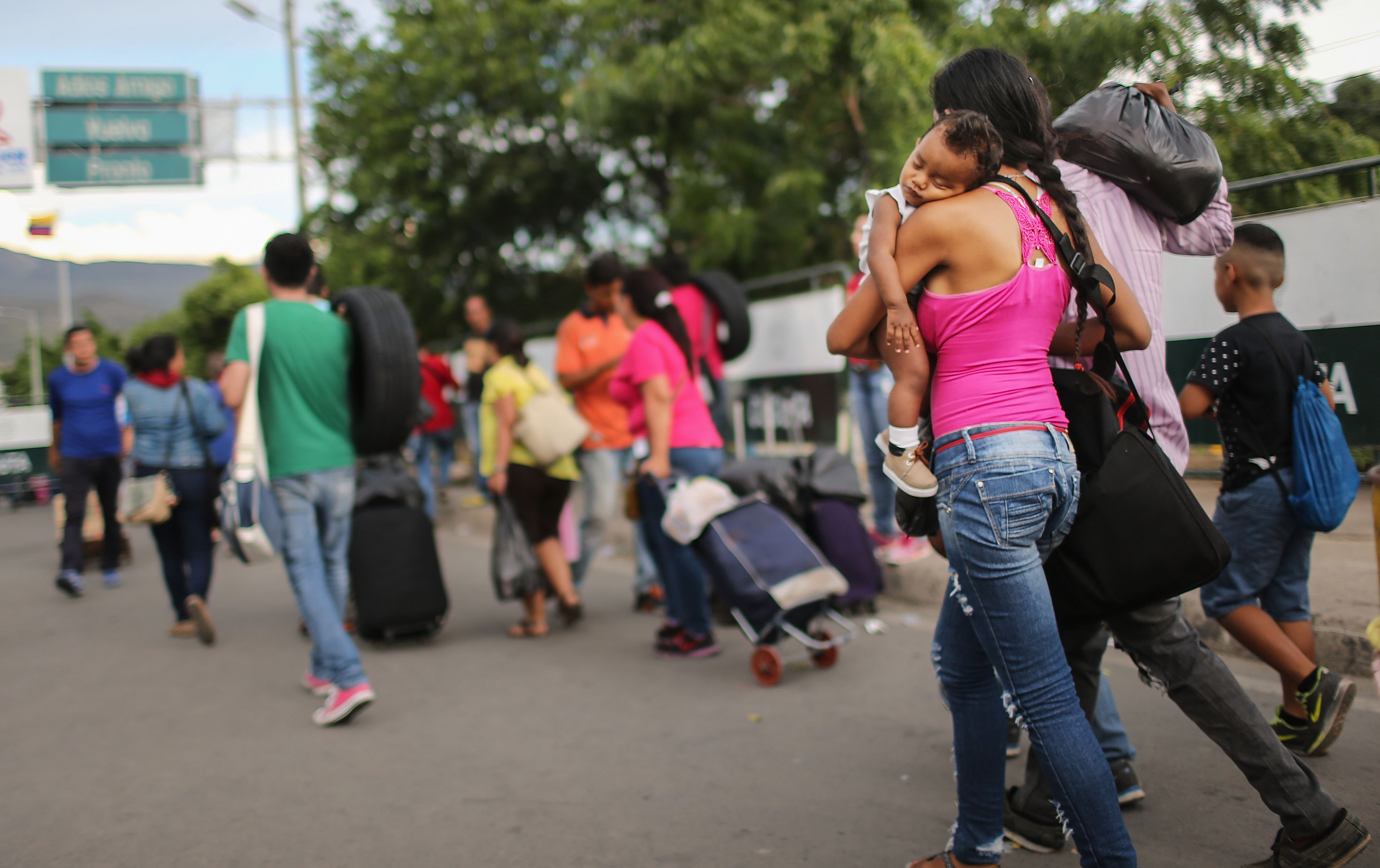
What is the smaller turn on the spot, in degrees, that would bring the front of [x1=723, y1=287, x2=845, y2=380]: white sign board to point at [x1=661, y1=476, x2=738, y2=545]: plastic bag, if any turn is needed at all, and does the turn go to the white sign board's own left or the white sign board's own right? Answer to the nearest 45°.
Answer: approximately 45° to the white sign board's own left

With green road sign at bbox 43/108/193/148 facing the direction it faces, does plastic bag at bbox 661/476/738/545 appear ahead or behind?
ahead

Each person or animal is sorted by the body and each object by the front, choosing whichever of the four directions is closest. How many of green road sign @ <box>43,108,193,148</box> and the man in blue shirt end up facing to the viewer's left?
0

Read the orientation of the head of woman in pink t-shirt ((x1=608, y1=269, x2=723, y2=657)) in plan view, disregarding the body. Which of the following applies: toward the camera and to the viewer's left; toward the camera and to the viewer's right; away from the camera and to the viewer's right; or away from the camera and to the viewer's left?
away from the camera and to the viewer's left

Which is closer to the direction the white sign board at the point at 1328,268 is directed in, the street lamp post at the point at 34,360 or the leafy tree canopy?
the street lamp post

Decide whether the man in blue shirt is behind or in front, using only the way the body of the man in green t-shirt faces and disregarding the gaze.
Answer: in front

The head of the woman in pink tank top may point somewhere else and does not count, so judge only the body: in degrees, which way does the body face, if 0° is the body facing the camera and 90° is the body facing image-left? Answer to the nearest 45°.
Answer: approximately 135°

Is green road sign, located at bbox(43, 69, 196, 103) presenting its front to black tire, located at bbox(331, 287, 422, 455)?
yes

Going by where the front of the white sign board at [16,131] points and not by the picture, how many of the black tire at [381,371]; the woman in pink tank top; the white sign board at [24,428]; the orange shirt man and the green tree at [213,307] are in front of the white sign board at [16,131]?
4

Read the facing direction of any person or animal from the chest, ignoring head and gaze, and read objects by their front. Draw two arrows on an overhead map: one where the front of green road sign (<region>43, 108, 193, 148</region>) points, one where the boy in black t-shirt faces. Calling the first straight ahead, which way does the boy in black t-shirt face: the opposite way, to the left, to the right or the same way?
the opposite way

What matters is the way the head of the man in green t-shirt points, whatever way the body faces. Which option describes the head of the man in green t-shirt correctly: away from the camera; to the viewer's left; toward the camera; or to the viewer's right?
away from the camera

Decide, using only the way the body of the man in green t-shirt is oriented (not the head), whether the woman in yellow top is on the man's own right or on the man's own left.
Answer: on the man's own right
